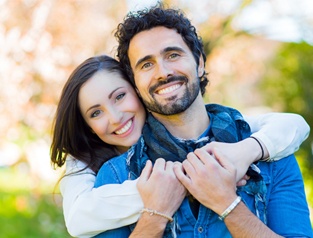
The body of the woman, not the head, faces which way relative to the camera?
toward the camera

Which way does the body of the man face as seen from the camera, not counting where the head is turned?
toward the camera

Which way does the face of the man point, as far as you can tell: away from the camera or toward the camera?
toward the camera

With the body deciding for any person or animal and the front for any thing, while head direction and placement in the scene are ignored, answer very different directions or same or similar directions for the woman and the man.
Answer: same or similar directions
